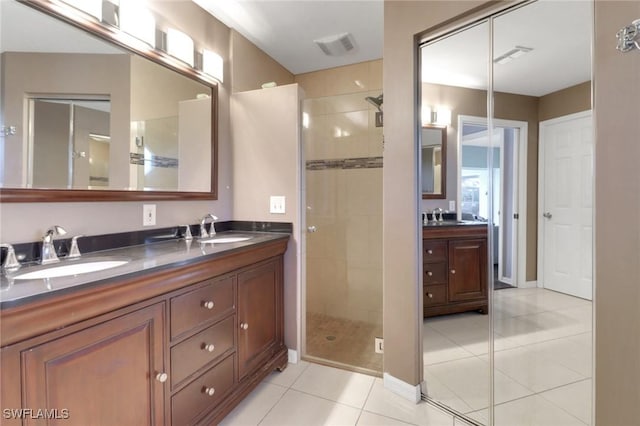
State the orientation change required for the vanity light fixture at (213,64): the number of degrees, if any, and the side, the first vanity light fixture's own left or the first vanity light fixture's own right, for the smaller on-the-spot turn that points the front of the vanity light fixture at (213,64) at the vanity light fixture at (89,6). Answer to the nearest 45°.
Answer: approximately 90° to the first vanity light fixture's own right

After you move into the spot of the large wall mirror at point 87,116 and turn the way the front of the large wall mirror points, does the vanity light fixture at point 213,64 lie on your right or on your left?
on your left

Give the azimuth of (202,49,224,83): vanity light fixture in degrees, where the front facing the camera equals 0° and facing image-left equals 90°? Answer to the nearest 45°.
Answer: approximately 315°

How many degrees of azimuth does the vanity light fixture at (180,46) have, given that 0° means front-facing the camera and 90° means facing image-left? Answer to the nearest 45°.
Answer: approximately 315°
